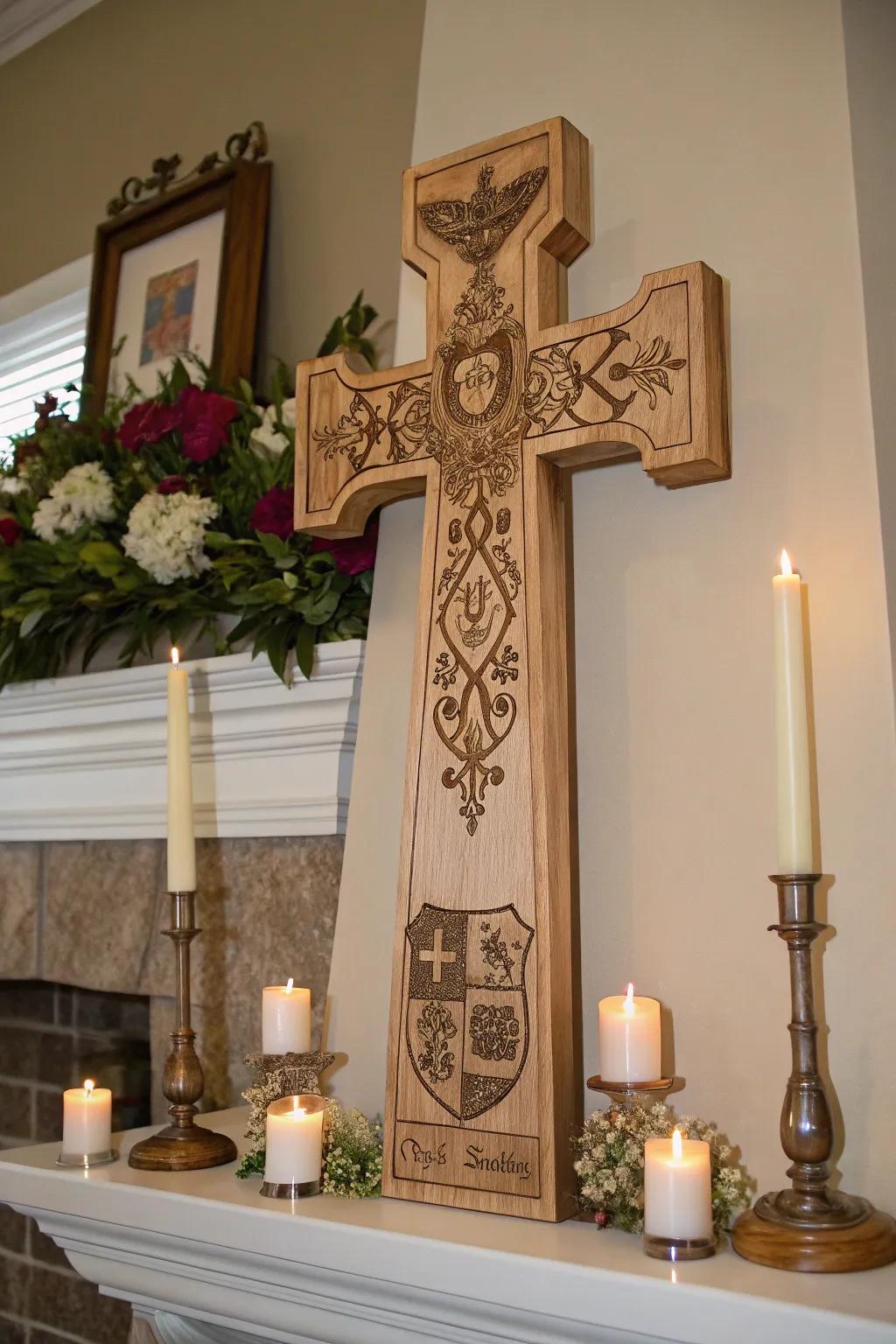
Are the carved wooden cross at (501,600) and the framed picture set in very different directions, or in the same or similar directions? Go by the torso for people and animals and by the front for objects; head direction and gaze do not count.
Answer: same or similar directions

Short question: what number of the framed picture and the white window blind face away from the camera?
0

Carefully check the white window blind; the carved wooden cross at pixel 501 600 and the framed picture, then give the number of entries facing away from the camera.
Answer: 0

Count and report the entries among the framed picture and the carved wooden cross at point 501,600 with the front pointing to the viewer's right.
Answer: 0

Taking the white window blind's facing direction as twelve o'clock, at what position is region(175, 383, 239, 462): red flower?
The red flower is roughly at 10 o'clock from the white window blind.

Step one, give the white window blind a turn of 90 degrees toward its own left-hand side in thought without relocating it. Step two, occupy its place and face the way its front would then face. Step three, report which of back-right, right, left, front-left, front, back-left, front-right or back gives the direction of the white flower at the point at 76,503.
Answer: front-right

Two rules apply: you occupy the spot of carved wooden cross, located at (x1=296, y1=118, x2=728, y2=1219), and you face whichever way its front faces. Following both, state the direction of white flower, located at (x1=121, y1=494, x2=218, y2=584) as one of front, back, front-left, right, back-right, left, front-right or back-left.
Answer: right

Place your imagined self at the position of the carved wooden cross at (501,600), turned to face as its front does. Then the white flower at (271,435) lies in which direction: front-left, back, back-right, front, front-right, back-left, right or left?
right

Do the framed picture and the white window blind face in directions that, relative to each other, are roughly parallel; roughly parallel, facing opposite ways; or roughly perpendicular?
roughly parallel
